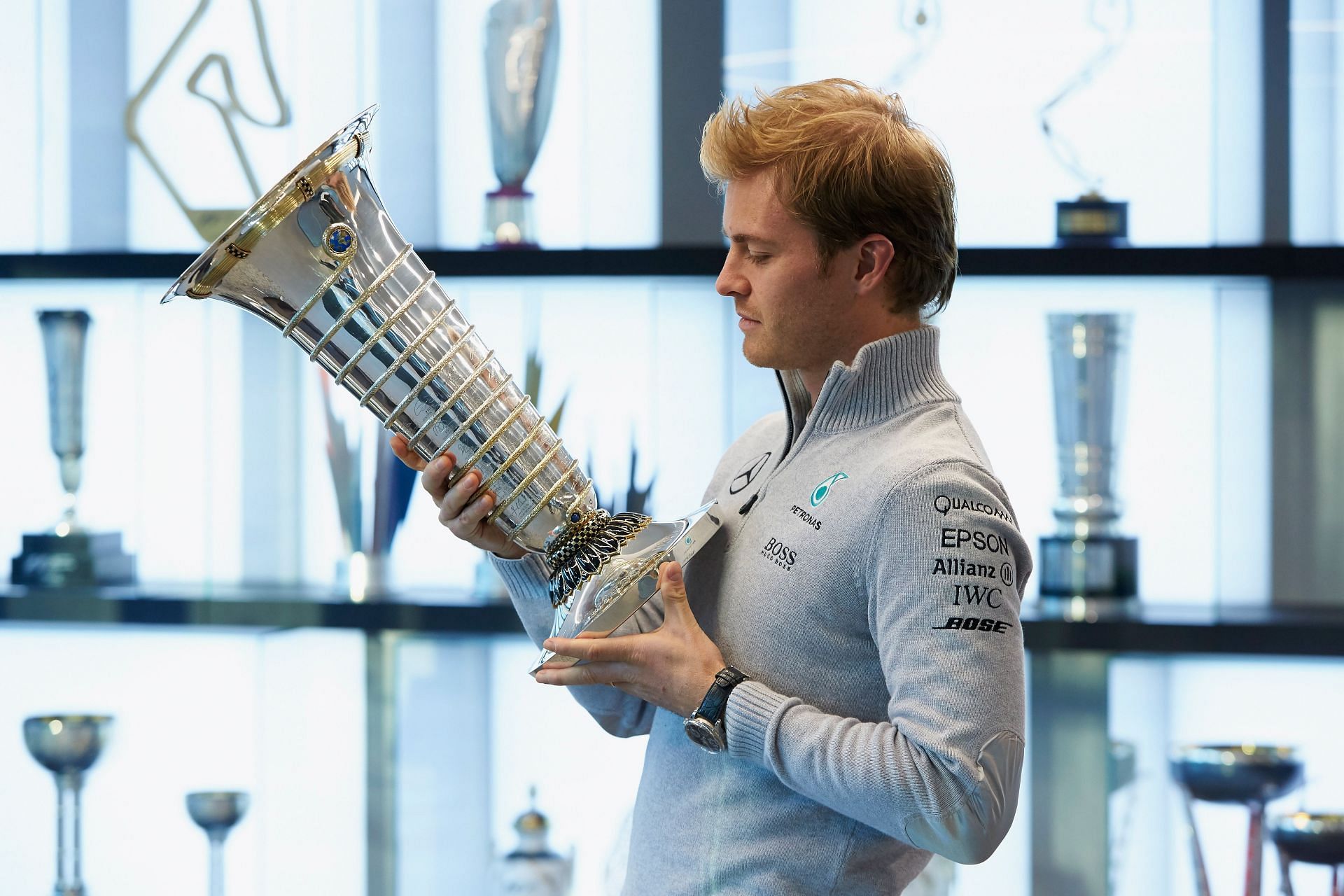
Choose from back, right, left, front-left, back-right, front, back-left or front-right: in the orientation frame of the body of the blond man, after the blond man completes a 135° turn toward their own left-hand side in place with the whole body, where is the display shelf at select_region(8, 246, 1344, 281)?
left

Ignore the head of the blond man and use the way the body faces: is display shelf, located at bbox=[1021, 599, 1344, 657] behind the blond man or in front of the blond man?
behind

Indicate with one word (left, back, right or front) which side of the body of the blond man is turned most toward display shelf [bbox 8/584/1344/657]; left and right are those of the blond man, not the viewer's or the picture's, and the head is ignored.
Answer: right

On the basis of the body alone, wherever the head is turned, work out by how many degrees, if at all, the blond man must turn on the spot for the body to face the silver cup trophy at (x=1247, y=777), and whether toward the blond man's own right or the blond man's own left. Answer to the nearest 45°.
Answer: approximately 180°

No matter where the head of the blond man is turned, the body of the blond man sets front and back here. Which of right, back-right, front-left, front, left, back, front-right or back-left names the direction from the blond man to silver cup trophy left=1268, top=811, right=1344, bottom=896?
back

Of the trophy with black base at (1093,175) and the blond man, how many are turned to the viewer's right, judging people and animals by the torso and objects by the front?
0

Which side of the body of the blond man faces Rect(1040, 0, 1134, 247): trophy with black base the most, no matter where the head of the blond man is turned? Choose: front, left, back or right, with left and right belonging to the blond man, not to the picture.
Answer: back

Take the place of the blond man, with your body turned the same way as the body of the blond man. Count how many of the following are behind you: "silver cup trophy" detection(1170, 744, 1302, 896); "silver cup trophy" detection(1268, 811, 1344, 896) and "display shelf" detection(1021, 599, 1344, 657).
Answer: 3

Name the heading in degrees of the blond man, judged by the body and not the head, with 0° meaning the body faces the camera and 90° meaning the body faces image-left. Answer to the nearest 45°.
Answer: approximately 45°

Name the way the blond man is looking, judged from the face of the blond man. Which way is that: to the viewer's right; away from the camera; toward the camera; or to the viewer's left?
to the viewer's left

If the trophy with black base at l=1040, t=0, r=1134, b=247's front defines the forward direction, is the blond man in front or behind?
in front
